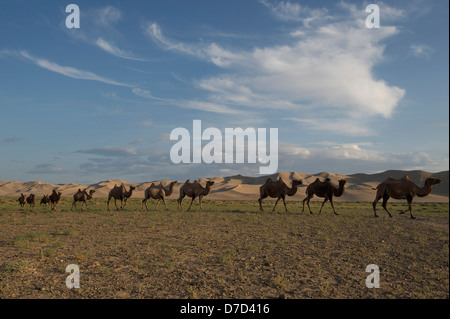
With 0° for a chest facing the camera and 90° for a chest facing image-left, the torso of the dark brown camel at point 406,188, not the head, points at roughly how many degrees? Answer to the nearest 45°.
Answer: approximately 270°
